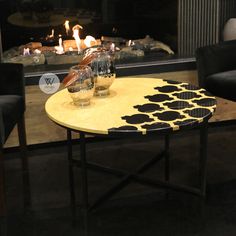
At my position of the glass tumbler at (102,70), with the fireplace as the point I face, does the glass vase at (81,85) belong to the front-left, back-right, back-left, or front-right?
back-left

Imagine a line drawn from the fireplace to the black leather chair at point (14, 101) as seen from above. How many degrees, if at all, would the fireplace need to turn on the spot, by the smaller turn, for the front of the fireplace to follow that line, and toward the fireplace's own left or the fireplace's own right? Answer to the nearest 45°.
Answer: approximately 45° to the fireplace's own right

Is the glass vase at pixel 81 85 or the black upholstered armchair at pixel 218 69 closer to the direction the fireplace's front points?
the glass vase

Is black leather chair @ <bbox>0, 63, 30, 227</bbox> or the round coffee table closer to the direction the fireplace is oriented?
the round coffee table

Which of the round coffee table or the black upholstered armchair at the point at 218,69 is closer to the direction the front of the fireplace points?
the round coffee table

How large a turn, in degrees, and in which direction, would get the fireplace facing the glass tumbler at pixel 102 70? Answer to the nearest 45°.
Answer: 0° — it already faces it

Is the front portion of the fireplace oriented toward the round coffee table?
yes

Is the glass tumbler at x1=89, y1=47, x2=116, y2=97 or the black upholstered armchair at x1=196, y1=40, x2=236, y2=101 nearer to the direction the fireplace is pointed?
the glass tumbler

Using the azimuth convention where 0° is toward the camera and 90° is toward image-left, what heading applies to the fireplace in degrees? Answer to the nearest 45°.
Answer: approximately 0°

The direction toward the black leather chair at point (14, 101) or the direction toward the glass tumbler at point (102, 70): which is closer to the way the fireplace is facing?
the glass tumbler

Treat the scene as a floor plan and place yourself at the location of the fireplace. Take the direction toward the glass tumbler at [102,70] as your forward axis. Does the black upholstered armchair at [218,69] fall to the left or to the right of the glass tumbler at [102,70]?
left

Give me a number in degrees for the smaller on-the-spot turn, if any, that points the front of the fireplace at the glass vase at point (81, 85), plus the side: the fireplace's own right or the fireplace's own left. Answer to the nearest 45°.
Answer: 0° — it already faces it
